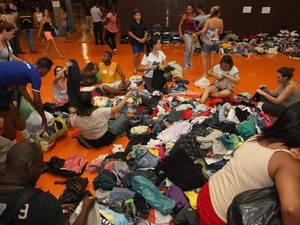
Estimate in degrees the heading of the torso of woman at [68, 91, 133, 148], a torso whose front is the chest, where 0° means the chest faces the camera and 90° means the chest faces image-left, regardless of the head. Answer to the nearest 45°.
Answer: approximately 225°

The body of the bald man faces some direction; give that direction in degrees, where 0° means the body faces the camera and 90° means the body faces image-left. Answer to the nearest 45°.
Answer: approximately 225°

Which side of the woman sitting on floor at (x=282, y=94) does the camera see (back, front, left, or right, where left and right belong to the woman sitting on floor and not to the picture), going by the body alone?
left

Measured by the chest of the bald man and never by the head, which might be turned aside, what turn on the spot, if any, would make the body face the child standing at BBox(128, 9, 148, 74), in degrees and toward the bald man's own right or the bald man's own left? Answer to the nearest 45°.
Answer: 0° — they already face them

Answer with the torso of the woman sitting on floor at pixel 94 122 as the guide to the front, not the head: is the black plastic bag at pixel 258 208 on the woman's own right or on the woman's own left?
on the woman's own right

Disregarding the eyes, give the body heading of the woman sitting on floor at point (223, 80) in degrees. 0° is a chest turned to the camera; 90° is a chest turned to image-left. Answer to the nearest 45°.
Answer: approximately 45°

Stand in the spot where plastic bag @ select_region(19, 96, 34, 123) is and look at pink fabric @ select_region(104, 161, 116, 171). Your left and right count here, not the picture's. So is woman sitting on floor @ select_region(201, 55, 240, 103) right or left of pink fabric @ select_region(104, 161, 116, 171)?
left

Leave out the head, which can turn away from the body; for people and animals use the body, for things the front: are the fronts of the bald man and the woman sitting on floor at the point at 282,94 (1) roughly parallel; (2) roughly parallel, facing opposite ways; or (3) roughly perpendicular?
roughly perpendicular

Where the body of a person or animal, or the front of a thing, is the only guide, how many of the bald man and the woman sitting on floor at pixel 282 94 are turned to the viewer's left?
1
